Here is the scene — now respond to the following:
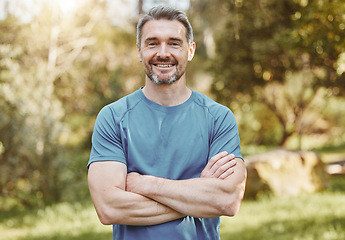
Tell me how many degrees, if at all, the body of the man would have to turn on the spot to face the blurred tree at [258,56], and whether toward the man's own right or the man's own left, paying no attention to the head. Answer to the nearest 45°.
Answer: approximately 180°

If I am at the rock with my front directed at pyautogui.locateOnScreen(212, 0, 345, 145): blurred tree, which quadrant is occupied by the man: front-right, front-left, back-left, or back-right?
back-left

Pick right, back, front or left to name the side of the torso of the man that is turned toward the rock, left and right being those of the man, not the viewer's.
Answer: back

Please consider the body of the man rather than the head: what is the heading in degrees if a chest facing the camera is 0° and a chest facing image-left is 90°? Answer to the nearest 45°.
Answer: approximately 0°
